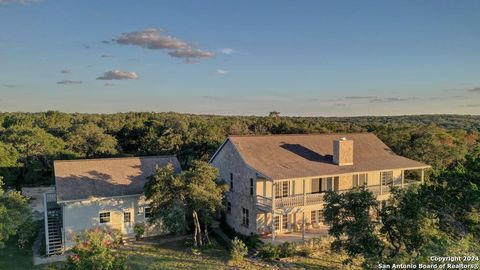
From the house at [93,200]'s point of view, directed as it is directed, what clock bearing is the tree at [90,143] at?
The tree is roughly at 6 o'clock from the house.

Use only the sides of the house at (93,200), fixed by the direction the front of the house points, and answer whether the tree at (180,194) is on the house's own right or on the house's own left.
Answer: on the house's own left

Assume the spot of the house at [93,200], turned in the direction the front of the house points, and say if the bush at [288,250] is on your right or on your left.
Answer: on your left

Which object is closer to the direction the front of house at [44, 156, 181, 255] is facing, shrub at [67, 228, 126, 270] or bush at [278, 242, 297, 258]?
the shrub

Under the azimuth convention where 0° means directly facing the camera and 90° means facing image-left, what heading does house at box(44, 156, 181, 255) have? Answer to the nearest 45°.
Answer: approximately 0°

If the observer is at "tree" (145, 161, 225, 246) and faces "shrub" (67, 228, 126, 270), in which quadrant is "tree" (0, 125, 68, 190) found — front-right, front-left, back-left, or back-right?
back-right

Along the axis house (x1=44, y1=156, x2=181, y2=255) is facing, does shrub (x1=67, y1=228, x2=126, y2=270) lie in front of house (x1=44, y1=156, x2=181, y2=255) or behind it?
in front

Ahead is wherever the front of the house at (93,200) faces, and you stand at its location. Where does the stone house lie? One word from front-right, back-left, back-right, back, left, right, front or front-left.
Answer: left

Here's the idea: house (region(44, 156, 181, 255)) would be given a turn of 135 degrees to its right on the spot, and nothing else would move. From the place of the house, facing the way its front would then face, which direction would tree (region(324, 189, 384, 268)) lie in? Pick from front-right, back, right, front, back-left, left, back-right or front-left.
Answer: back

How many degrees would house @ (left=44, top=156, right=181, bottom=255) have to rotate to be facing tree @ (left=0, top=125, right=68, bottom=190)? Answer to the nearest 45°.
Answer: approximately 180°
